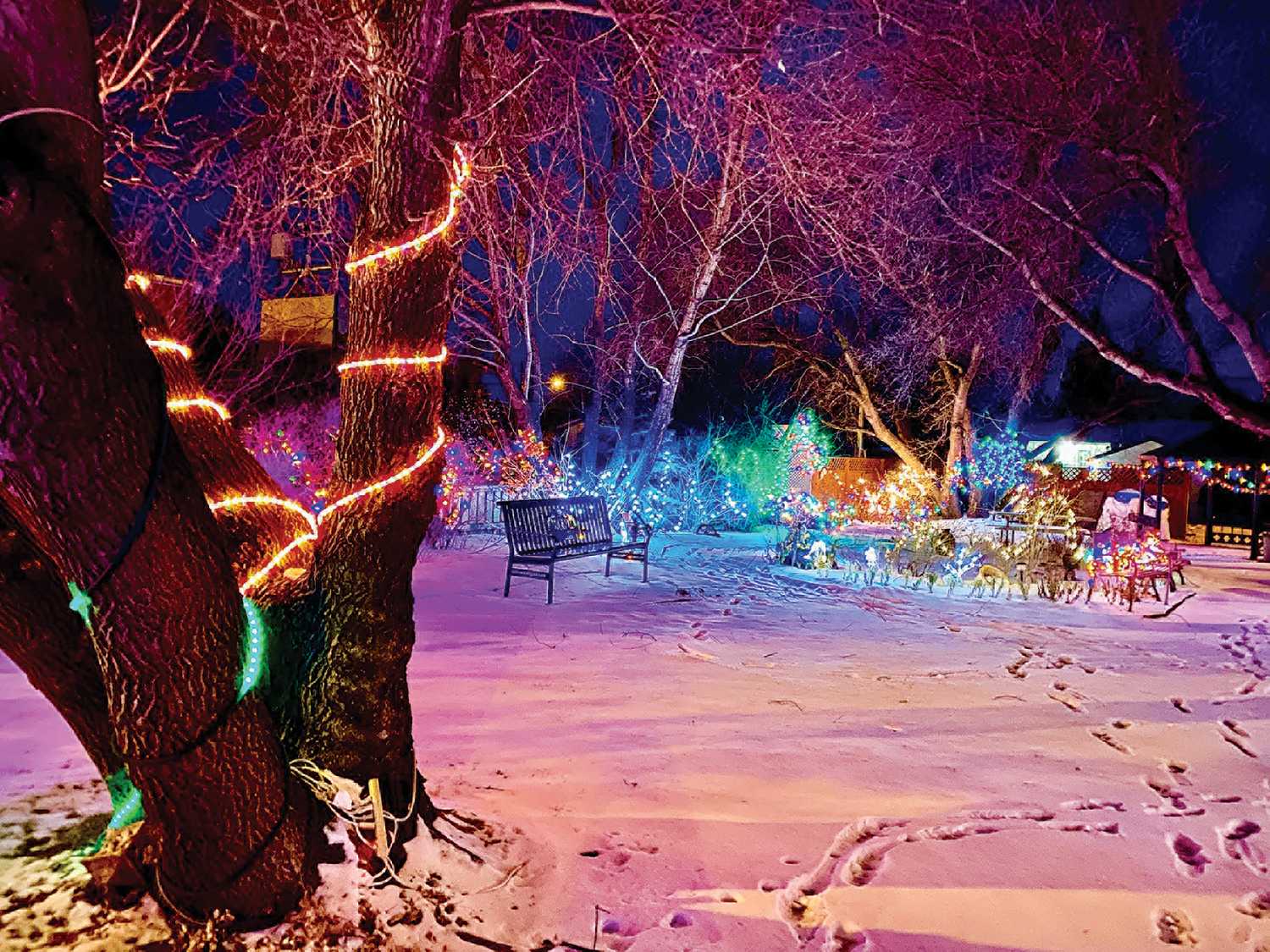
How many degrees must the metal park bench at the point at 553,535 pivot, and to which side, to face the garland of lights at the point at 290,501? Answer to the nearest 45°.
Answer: approximately 45° to its right

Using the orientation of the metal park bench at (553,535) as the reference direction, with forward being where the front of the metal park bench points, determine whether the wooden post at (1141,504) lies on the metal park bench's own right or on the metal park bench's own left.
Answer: on the metal park bench's own left

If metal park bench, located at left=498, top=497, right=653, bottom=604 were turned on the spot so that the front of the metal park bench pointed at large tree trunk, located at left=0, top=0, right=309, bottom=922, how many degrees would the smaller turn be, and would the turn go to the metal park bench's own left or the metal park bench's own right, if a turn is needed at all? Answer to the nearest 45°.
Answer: approximately 45° to the metal park bench's own right

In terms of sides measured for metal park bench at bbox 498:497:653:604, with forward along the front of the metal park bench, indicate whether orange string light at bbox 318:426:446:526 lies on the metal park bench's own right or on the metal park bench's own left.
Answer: on the metal park bench's own right

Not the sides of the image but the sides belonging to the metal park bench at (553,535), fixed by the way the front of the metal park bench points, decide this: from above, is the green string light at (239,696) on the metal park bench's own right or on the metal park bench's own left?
on the metal park bench's own right

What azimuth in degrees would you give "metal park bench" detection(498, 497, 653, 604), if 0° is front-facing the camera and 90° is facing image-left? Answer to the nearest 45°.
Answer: approximately 315°

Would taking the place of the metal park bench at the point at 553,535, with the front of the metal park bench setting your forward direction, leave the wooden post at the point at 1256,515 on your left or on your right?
on your left

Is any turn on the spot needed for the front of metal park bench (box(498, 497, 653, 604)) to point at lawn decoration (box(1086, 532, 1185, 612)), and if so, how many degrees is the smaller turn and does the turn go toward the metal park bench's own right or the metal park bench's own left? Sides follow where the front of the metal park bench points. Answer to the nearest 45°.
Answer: approximately 45° to the metal park bench's own left
